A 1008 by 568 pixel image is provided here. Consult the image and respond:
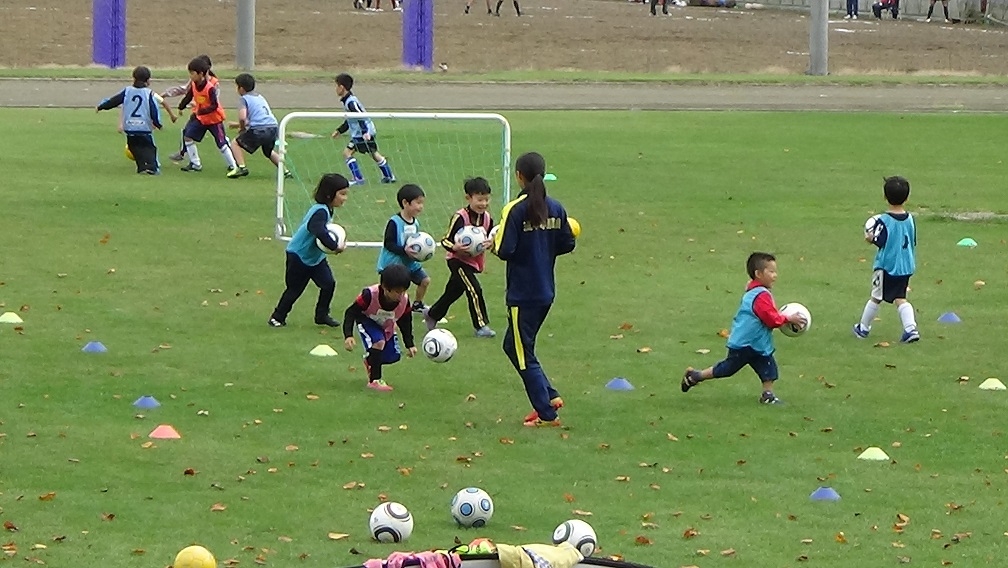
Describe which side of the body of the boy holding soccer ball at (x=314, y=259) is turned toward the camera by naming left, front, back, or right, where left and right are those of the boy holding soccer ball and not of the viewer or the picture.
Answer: right

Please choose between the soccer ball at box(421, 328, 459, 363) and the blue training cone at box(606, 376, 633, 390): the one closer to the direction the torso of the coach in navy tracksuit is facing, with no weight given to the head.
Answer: the soccer ball

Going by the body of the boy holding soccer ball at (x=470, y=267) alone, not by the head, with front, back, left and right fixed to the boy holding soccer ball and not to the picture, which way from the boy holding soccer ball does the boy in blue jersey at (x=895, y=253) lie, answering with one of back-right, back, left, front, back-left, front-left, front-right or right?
front-left

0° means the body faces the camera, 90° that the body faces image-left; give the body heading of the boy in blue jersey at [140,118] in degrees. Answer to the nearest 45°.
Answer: approximately 180°

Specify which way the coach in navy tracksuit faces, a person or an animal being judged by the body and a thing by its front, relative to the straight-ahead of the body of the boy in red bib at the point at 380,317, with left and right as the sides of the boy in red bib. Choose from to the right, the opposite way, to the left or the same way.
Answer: the opposite way

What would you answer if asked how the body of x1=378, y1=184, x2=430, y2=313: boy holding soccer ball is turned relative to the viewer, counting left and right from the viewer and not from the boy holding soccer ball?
facing the viewer and to the right of the viewer

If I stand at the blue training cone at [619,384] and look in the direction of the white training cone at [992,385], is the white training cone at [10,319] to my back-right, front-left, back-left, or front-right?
back-left

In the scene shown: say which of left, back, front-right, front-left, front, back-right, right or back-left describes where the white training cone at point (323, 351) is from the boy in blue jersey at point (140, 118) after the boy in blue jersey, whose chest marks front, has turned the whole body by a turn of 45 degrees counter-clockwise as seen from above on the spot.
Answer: back-left

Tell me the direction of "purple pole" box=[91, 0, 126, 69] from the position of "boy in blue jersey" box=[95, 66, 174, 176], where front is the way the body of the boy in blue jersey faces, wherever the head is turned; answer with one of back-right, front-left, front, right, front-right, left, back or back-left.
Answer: front

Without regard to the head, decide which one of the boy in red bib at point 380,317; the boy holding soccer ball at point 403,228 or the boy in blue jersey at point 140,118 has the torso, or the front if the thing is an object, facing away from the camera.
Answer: the boy in blue jersey

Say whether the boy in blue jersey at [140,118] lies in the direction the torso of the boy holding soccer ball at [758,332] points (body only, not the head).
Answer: no

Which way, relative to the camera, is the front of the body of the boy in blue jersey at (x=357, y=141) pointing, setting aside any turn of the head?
to the viewer's left

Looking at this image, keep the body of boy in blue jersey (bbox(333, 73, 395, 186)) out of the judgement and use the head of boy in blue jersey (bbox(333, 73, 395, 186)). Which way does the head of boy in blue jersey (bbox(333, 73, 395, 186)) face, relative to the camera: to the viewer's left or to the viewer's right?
to the viewer's left

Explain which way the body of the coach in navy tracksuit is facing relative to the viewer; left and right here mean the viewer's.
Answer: facing away from the viewer and to the left of the viewer

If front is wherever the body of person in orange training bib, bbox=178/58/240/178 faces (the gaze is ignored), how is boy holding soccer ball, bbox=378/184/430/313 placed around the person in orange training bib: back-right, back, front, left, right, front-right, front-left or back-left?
front-left
